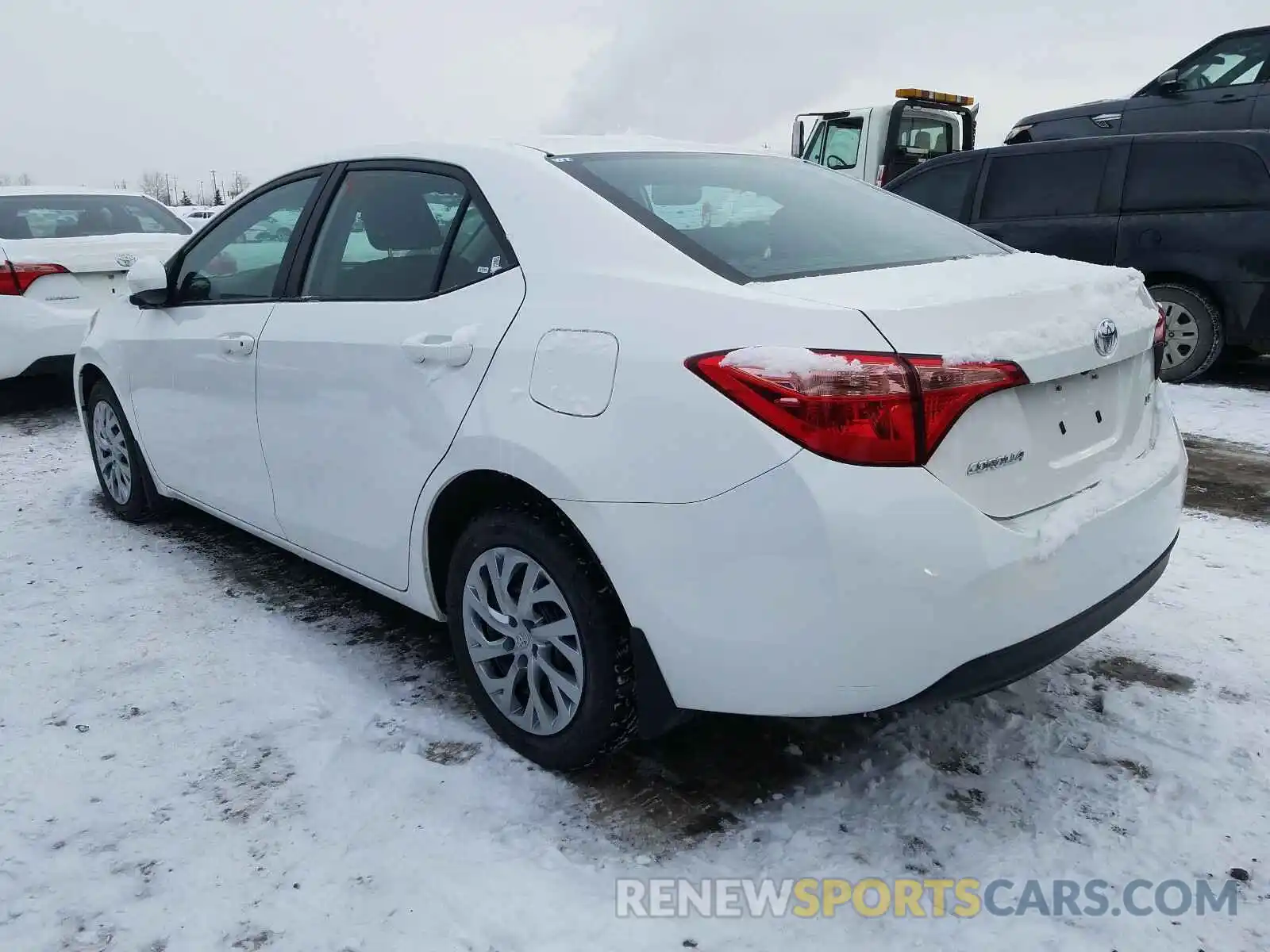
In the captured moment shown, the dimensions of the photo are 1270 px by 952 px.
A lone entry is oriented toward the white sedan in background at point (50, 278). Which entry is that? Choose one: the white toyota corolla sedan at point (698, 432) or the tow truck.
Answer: the white toyota corolla sedan

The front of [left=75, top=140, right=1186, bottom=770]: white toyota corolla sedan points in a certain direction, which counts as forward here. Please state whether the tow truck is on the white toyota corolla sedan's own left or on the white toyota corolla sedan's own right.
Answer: on the white toyota corolla sedan's own right

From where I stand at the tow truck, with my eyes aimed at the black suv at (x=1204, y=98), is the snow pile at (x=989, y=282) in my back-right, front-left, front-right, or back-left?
front-right

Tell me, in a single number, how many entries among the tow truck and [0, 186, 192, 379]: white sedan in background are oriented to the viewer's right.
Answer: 0

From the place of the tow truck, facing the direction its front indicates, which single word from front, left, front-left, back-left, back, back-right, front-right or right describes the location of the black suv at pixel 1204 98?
back

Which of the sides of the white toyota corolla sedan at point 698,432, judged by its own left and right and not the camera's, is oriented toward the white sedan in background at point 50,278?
front

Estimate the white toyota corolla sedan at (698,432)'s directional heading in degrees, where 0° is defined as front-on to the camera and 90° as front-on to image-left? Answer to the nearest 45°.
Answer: approximately 135°

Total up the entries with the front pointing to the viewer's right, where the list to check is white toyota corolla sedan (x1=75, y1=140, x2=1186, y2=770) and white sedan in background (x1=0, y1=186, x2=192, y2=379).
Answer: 0

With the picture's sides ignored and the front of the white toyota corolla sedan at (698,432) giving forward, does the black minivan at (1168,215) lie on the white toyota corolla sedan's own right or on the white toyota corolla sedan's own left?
on the white toyota corolla sedan's own right

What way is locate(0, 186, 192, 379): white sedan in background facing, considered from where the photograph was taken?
facing away from the viewer and to the left of the viewer
